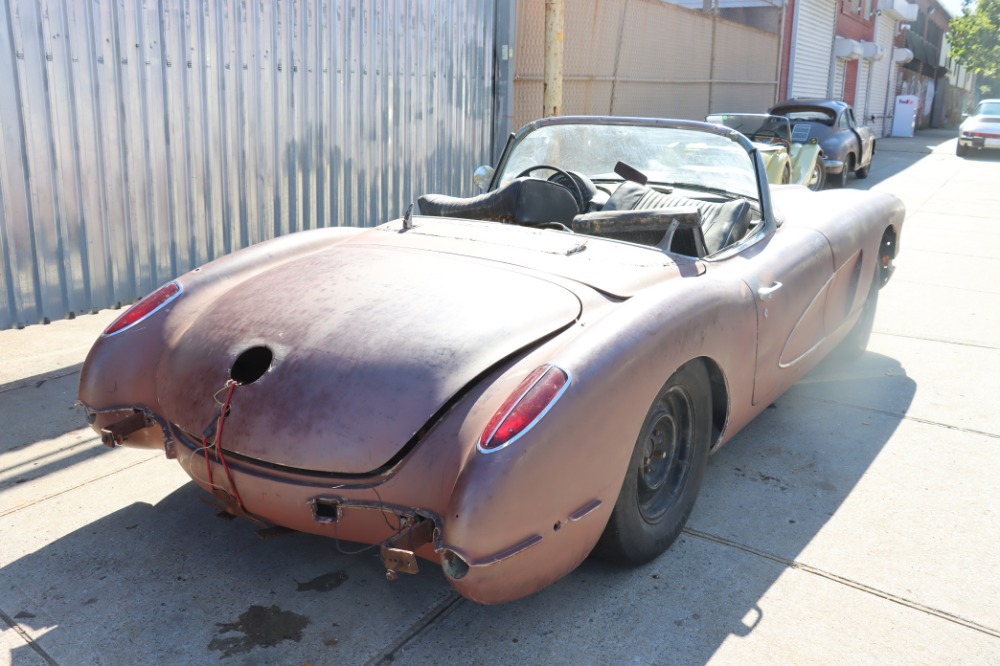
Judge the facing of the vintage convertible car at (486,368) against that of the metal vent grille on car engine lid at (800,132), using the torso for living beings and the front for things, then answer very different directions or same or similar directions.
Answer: very different directions

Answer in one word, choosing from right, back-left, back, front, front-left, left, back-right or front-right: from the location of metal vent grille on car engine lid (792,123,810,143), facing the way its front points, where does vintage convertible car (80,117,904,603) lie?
front

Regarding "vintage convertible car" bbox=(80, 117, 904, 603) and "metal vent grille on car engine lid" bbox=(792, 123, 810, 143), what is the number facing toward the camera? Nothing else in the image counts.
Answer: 1

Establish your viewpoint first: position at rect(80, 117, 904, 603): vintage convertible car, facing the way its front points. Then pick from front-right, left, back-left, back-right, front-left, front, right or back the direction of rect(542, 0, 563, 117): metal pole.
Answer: front-left

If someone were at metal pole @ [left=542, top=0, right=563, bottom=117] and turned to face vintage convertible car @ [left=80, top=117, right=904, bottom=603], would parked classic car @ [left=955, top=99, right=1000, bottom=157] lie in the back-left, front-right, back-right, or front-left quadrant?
back-left

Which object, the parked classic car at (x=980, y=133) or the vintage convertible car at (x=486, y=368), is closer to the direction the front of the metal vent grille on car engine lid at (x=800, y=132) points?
the vintage convertible car

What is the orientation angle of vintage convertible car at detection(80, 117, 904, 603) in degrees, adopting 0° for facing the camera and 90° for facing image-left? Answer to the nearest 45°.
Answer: approximately 225°

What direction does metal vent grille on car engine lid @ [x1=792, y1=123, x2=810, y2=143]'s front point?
toward the camera

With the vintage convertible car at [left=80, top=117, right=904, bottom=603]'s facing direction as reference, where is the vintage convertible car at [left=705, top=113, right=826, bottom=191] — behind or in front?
in front
